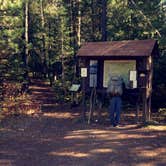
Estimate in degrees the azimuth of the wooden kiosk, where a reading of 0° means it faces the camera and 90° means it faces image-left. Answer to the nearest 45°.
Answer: approximately 0°
